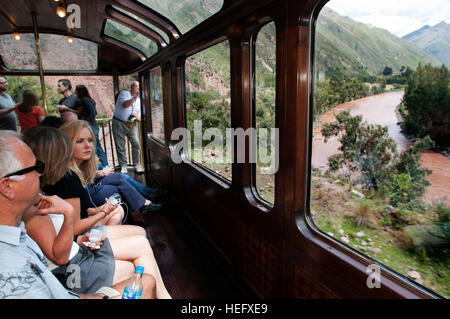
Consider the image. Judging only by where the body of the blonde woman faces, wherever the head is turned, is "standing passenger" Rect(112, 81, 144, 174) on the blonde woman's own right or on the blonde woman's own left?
on the blonde woman's own left

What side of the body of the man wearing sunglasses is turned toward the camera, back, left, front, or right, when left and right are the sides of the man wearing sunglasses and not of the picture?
right

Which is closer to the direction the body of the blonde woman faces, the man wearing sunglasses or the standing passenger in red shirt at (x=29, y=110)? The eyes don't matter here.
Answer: the man wearing sunglasses

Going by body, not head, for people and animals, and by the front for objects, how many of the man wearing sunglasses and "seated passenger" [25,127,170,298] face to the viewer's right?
2

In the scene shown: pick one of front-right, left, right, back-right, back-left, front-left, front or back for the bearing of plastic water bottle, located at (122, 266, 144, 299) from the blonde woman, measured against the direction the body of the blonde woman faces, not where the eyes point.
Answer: front-right

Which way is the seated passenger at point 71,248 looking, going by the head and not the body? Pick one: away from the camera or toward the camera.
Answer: away from the camera

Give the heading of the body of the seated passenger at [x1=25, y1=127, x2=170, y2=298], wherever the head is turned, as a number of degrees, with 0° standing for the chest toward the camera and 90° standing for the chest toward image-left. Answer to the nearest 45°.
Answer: approximately 270°

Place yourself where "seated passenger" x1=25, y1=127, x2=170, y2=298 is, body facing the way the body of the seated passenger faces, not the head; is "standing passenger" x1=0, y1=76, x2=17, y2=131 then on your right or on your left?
on your left

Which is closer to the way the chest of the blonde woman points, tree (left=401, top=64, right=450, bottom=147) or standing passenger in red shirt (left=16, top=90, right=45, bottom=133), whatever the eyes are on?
the tree

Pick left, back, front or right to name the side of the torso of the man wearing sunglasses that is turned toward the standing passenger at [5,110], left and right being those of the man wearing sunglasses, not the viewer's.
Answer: left

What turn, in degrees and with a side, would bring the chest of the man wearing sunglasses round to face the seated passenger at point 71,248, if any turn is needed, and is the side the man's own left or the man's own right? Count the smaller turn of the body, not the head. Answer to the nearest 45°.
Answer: approximately 90° to the man's own left

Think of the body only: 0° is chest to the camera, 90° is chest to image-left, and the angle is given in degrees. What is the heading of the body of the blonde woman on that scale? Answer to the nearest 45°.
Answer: approximately 315°
